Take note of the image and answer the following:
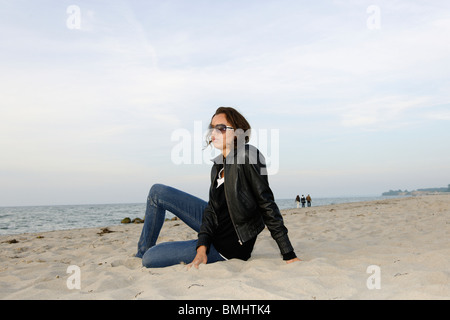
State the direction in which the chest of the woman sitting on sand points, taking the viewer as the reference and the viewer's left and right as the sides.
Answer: facing the viewer and to the left of the viewer

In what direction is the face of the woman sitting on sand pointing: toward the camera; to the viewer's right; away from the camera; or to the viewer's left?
to the viewer's left
